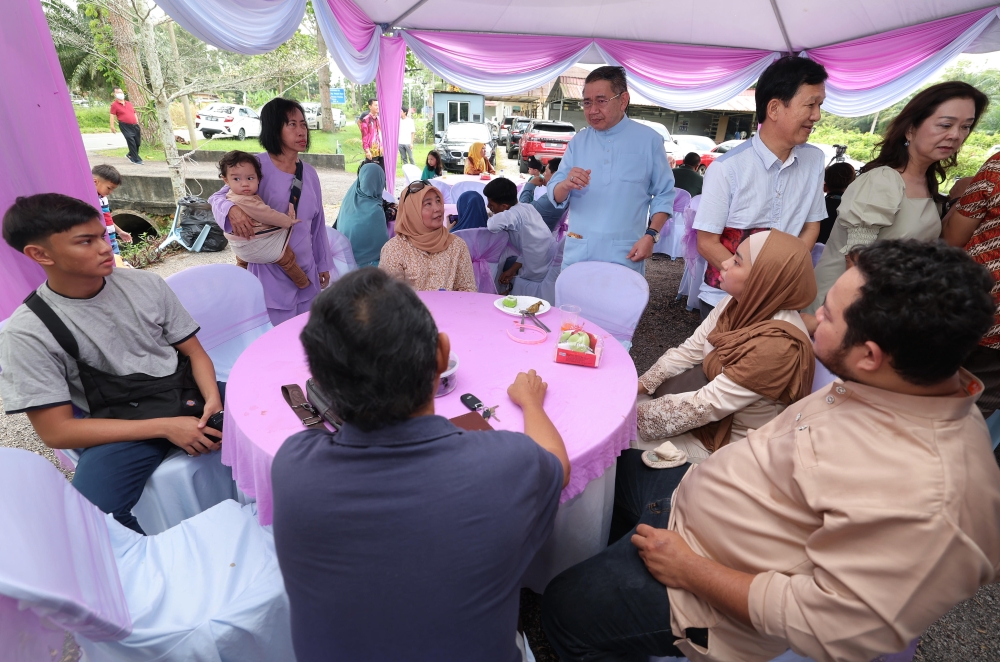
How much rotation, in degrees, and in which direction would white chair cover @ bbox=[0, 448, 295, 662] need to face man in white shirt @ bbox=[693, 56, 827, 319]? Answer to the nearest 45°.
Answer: approximately 45° to its right

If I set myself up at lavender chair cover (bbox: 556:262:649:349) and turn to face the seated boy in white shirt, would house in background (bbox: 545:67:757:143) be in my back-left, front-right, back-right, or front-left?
front-right

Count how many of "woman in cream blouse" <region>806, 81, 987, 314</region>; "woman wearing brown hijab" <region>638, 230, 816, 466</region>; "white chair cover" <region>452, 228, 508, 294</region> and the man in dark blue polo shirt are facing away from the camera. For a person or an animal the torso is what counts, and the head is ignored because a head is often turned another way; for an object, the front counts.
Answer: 2

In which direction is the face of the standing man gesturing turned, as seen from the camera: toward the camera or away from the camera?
toward the camera

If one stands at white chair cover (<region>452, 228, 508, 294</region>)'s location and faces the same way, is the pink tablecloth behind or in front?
behind

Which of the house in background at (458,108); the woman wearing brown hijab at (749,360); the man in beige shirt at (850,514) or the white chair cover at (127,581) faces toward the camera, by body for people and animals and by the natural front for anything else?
the house in background

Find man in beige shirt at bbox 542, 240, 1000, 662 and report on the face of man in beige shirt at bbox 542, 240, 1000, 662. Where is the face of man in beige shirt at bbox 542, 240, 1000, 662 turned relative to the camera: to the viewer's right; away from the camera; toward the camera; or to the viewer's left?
to the viewer's left

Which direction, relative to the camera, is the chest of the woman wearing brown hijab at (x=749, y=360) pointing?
to the viewer's left

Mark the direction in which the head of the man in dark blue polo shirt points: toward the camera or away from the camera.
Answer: away from the camera

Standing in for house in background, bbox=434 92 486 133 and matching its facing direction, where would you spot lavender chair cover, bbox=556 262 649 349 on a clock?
The lavender chair cover is roughly at 12 o'clock from the house in background.

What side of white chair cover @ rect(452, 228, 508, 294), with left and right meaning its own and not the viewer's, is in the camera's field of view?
back

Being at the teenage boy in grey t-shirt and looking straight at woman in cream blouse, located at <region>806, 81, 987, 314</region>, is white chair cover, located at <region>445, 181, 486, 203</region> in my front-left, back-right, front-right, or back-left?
front-left

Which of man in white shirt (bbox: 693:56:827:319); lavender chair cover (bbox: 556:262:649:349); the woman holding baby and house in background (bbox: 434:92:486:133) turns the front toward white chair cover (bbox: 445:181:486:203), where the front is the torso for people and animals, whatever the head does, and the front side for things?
the house in background

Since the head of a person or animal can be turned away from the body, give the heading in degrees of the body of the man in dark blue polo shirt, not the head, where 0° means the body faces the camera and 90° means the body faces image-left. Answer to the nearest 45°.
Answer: approximately 180°

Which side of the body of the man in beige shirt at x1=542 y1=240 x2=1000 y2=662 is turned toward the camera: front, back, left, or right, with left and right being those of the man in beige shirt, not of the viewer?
left
